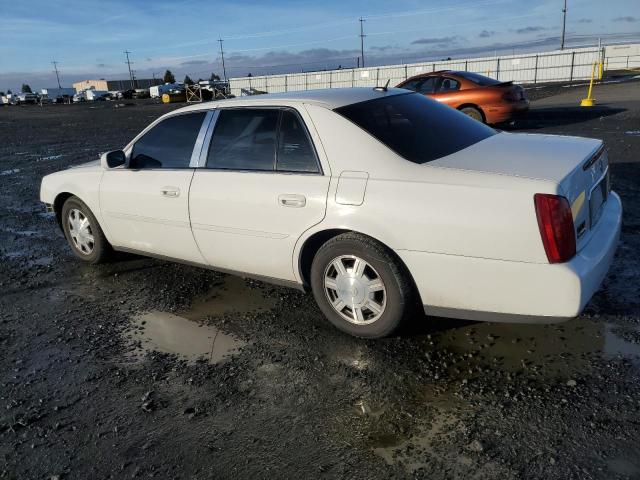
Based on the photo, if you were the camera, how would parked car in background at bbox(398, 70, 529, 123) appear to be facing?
facing away from the viewer and to the left of the viewer

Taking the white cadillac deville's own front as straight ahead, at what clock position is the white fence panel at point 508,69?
The white fence panel is roughly at 2 o'clock from the white cadillac deville.

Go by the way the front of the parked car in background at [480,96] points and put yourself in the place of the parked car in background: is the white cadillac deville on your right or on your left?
on your left

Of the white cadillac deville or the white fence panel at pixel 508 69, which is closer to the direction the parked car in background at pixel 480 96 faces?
the white fence panel

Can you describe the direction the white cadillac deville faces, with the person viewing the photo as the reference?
facing away from the viewer and to the left of the viewer

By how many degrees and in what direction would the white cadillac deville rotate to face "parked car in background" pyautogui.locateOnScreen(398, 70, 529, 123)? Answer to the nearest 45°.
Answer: approximately 45° to its right

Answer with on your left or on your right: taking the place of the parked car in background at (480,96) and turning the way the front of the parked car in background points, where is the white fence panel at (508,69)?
on your right

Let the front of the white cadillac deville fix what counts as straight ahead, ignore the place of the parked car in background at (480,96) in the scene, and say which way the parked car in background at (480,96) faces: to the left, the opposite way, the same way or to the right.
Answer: the same way

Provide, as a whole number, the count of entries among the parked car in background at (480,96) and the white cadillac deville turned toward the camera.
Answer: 0
